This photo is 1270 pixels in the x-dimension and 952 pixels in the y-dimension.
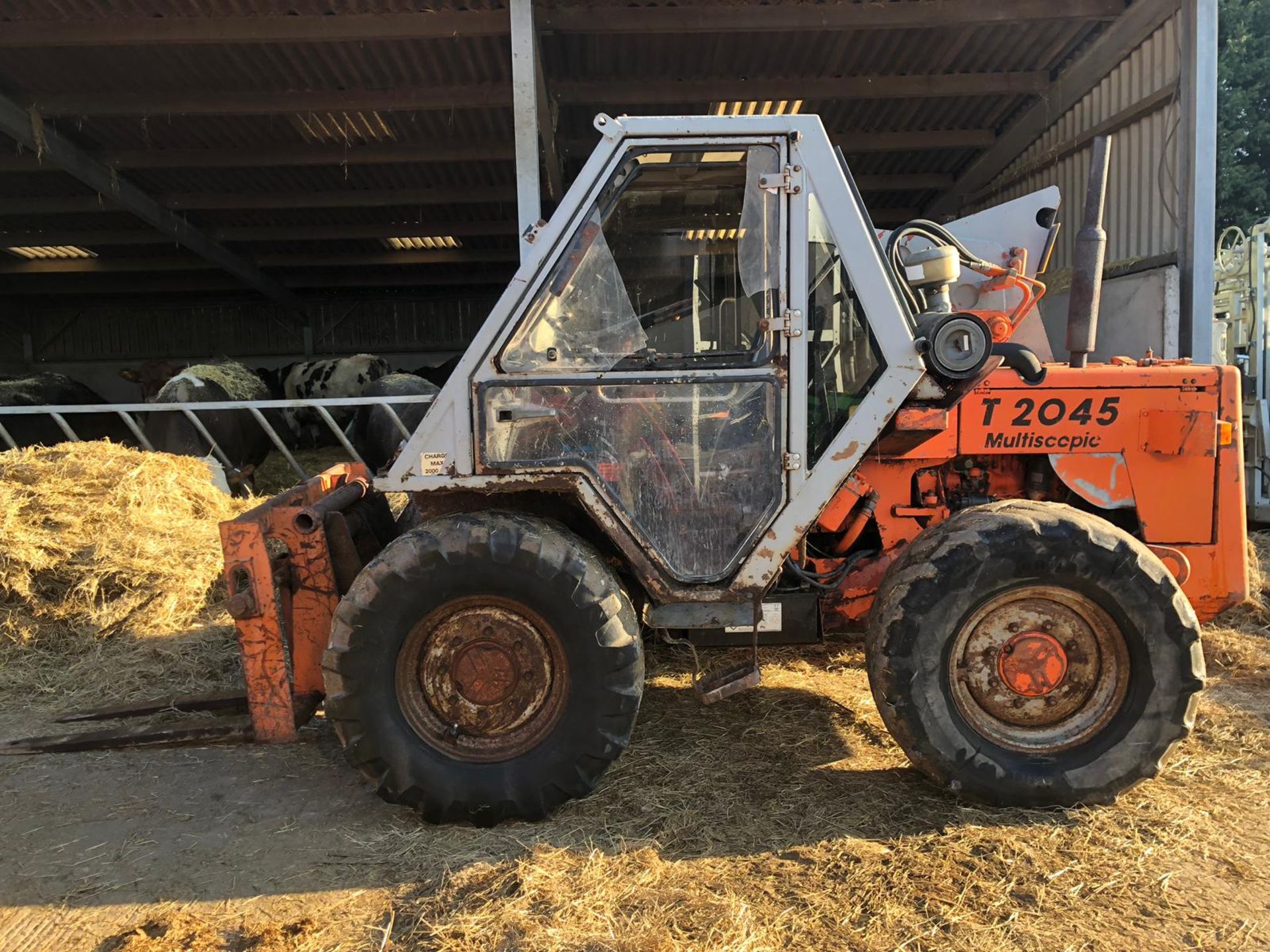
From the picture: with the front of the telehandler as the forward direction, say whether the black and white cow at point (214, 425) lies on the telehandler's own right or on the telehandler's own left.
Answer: on the telehandler's own right

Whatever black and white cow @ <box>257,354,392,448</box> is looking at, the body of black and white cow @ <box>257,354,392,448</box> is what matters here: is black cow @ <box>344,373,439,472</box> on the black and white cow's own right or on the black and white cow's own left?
on the black and white cow's own left

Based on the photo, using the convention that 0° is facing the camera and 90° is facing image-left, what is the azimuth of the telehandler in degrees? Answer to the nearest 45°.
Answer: approximately 90°

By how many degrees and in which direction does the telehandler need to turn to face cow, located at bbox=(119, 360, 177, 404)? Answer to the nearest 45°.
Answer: approximately 45° to its right

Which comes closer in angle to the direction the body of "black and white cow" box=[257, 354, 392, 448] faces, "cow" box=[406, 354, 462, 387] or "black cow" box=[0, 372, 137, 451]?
the black cow

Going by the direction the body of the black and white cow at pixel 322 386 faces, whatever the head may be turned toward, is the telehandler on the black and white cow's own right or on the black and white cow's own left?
on the black and white cow's own left
